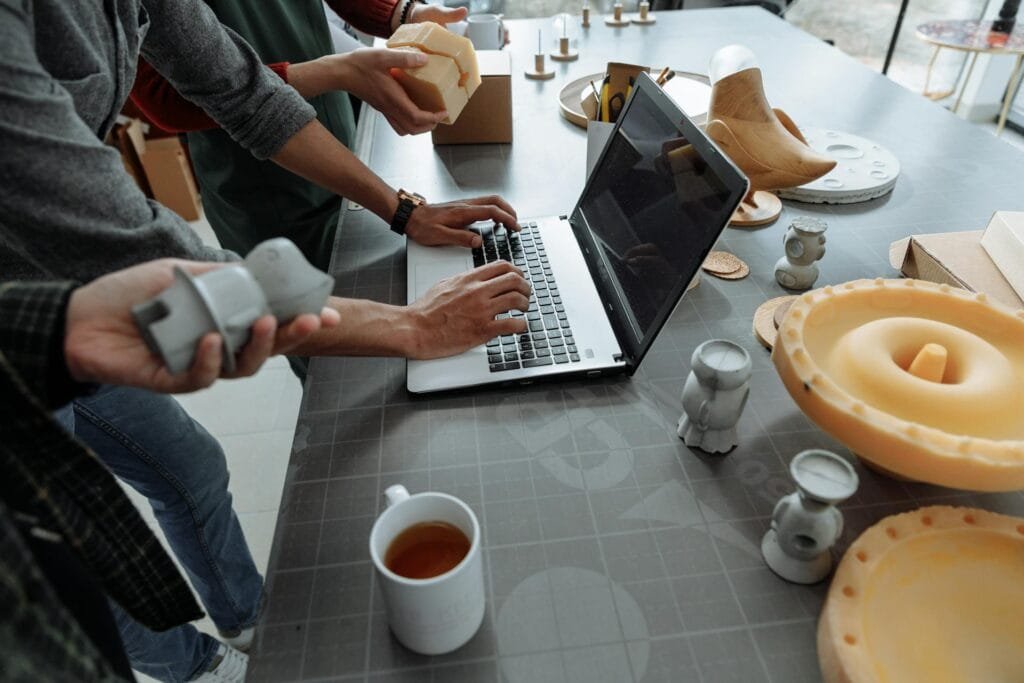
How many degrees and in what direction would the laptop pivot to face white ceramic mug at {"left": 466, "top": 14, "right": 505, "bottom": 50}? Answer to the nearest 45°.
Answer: approximately 90° to its right

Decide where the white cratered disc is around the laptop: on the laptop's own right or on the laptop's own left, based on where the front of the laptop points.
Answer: on the laptop's own right

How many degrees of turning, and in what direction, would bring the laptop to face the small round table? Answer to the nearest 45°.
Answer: approximately 135° to its right

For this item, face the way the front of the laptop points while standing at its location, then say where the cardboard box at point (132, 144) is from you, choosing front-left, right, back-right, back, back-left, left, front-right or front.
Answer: front-right

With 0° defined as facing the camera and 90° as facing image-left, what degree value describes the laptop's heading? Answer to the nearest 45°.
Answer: approximately 90°
